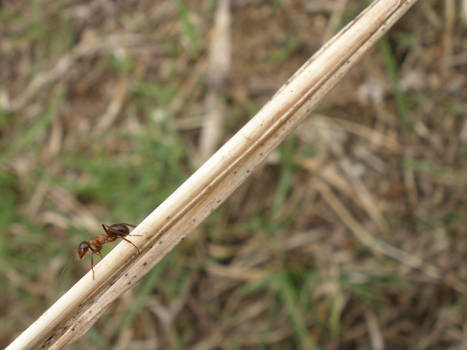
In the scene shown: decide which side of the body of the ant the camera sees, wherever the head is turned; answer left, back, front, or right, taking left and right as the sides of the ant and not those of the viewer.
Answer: left
